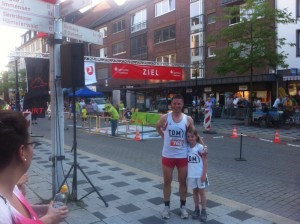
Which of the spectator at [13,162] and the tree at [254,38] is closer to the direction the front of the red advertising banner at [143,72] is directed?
the spectator

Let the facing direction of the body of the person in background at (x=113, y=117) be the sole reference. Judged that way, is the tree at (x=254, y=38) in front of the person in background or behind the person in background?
behind

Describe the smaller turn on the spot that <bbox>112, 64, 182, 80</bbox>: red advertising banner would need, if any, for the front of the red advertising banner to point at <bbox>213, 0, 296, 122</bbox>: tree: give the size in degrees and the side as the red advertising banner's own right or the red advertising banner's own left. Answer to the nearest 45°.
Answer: approximately 45° to the red advertising banner's own left

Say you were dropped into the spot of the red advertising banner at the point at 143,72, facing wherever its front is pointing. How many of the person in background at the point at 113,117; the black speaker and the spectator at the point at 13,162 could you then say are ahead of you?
3

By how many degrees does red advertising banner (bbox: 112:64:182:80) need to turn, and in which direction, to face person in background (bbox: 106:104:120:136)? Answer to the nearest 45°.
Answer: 0° — it already faces them

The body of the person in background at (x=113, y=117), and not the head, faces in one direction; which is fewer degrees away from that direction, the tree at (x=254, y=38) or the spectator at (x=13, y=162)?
the spectator
